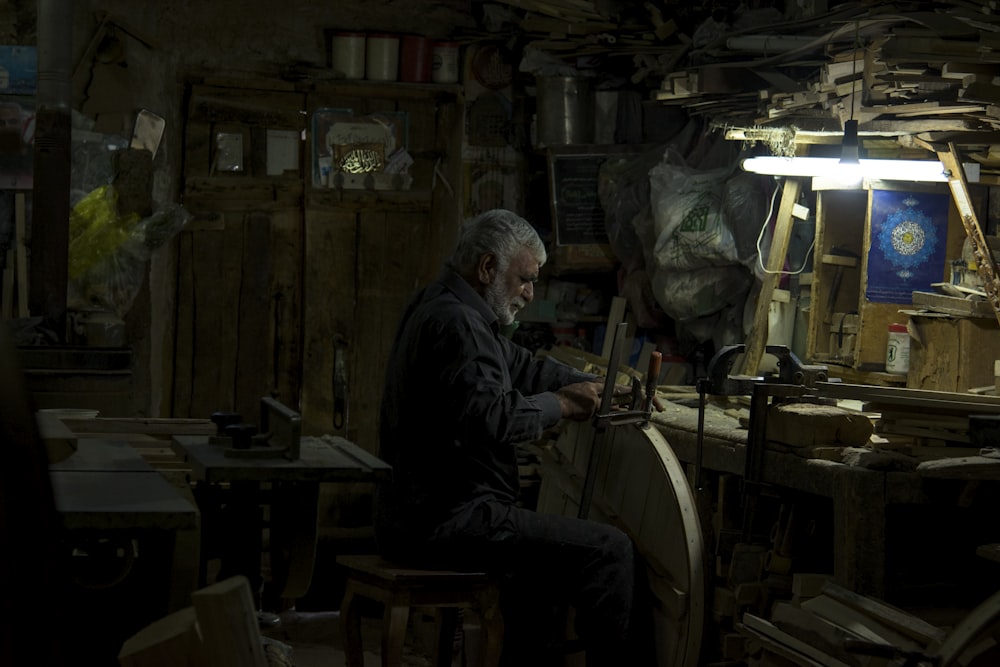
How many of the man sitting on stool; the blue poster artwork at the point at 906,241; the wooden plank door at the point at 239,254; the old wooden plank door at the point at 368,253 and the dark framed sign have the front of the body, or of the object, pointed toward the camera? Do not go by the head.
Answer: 4

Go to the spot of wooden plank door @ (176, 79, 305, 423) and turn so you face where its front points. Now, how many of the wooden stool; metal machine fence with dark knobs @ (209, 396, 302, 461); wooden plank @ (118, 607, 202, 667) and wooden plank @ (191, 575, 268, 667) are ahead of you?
4

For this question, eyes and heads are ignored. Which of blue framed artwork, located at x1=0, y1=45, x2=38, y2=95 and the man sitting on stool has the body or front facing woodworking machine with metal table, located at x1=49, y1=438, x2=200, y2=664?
the blue framed artwork

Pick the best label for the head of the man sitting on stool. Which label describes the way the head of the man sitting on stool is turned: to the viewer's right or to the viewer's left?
to the viewer's right

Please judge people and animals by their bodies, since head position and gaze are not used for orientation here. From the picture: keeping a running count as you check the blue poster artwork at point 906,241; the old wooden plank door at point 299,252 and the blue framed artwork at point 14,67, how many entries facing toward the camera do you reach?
3

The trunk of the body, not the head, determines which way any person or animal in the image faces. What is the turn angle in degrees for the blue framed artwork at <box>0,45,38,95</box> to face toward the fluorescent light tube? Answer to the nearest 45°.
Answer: approximately 45° to its left

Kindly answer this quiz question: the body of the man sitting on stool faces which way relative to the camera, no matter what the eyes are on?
to the viewer's right

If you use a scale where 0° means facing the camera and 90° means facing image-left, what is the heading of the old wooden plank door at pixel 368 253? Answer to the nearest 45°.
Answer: approximately 0°

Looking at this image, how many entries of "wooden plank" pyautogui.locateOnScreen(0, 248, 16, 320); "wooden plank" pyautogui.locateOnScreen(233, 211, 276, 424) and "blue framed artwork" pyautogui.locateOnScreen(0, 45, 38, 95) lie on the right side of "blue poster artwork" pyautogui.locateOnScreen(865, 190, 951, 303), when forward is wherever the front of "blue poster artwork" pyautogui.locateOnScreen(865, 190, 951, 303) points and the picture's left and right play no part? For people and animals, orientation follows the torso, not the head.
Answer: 3

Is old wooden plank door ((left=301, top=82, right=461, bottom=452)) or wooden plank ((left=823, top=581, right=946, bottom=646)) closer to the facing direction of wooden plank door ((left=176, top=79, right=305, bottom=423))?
the wooden plank

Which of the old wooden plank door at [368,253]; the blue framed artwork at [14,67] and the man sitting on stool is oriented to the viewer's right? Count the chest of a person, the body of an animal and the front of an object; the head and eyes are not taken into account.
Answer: the man sitting on stool

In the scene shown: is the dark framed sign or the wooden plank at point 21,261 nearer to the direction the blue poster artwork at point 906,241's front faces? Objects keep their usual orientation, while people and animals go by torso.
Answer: the wooden plank

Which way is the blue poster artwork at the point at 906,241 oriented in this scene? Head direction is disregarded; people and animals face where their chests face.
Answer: toward the camera

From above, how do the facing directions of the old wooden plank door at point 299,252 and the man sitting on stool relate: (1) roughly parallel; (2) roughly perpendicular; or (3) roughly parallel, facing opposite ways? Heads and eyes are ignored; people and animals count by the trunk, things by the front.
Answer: roughly perpendicular
